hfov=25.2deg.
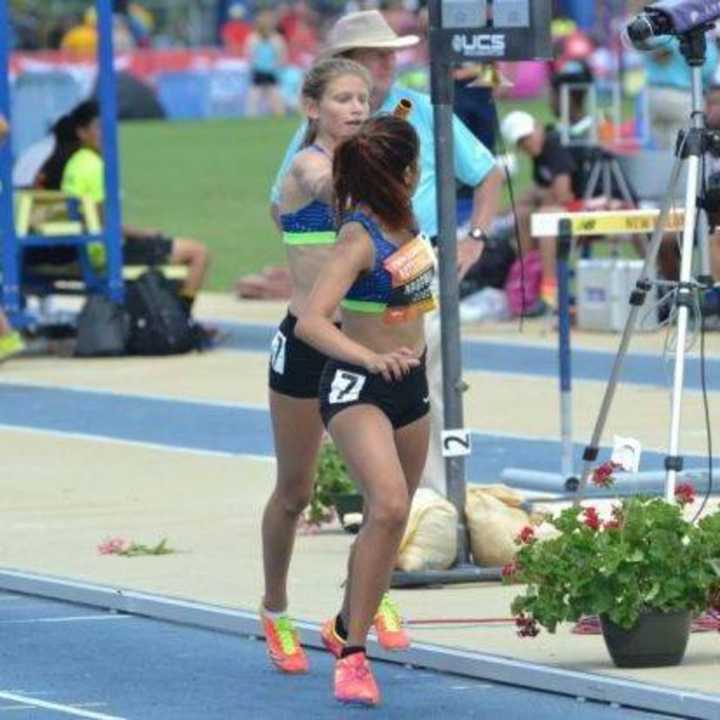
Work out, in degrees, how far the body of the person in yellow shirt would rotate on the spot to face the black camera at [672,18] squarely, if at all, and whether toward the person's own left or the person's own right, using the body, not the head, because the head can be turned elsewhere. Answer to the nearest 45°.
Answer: approximately 90° to the person's own right

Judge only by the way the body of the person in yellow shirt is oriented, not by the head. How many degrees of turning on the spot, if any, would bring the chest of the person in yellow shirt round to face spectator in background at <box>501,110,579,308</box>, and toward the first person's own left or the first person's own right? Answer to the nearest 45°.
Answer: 0° — they already face them

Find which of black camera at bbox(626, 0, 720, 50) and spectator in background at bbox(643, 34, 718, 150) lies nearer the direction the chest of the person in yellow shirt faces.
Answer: the spectator in background

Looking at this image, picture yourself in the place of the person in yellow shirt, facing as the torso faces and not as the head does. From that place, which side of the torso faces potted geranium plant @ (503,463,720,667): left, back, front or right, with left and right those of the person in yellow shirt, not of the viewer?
right

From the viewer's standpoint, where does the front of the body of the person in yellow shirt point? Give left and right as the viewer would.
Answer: facing to the right of the viewer

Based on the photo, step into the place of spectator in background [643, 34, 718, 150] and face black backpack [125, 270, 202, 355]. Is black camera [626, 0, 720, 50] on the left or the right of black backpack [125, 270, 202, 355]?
left

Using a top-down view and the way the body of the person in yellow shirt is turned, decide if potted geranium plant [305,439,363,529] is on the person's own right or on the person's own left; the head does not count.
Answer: on the person's own right
